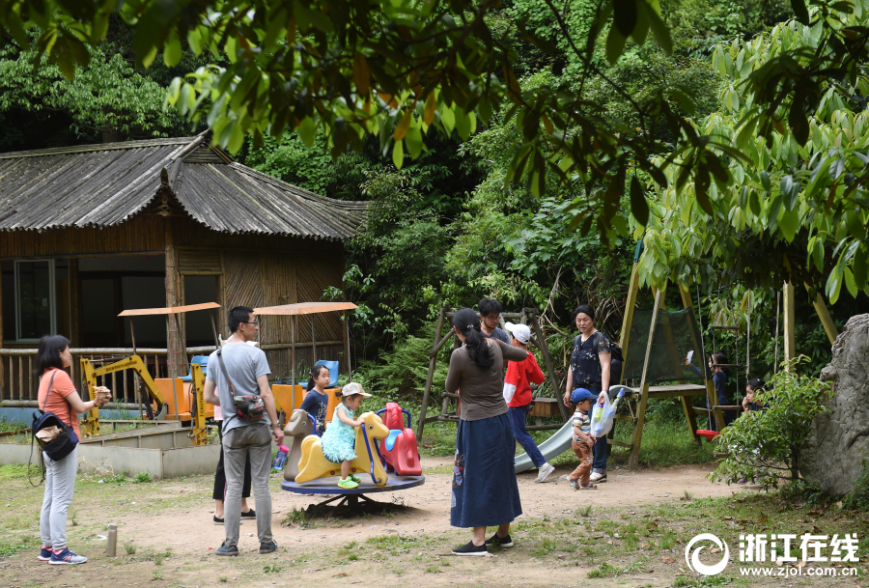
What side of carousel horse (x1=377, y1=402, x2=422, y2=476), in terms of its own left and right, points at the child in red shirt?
right

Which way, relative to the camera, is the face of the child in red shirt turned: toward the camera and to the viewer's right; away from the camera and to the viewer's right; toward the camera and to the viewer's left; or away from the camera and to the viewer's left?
away from the camera and to the viewer's left

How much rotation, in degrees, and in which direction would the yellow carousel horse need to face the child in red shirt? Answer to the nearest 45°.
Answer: approximately 45° to its left

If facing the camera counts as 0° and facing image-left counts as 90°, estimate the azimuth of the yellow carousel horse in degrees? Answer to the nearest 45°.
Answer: approximately 270°

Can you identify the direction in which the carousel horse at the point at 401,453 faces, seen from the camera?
facing away from the viewer and to the left of the viewer

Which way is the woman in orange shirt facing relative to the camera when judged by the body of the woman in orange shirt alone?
to the viewer's right

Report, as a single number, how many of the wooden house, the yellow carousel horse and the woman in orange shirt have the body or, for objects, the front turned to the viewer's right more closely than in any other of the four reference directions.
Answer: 2
